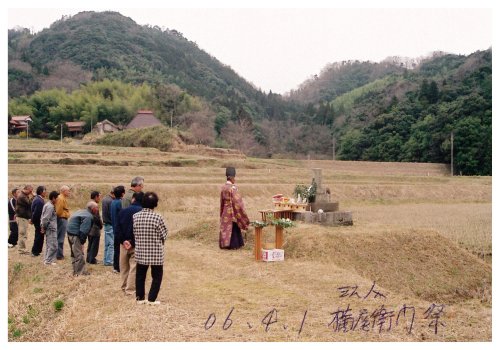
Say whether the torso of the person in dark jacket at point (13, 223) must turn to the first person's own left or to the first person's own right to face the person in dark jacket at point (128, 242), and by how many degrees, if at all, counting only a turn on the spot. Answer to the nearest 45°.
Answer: approximately 90° to the first person's own right

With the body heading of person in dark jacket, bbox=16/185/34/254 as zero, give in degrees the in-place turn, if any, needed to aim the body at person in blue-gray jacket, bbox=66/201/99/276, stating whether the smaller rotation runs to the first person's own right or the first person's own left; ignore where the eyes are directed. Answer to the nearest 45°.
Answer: approximately 90° to the first person's own right

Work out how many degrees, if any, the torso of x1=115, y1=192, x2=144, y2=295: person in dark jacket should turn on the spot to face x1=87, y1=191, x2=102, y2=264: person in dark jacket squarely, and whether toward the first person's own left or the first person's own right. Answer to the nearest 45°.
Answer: approximately 45° to the first person's own left

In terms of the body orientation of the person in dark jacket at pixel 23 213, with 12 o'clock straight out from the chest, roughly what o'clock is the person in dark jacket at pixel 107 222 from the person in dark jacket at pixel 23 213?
the person in dark jacket at pixel 107 222 is roughly at 2 o'clock from the person in dark jacket at pixel 23 213.

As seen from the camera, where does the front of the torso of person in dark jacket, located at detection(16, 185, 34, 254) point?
to the viewer's right

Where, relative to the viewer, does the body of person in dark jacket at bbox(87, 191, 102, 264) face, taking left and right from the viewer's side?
facing to the right of the viewer

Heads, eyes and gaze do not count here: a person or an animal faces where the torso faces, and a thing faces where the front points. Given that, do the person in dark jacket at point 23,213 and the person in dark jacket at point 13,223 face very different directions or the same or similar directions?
same or similar directions

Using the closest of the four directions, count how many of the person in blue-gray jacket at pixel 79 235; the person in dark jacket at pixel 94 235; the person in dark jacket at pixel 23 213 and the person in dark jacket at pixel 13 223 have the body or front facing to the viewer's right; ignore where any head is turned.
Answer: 4

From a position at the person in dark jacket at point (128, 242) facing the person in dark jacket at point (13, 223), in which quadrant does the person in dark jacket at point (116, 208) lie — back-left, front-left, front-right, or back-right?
front-right

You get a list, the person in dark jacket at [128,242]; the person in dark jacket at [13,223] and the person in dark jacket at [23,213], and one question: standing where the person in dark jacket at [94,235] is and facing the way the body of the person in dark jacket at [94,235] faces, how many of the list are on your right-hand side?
1

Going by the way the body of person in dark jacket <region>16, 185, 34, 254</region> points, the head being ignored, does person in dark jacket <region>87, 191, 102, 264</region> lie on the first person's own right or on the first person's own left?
on the first person's own right

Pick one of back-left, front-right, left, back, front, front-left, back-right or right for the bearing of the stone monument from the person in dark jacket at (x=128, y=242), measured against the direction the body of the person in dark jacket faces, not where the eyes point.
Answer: front

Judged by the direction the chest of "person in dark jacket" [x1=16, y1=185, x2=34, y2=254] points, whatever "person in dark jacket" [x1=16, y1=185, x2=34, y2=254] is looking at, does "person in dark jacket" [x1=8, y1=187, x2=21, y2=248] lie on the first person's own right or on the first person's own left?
on the first person's own left

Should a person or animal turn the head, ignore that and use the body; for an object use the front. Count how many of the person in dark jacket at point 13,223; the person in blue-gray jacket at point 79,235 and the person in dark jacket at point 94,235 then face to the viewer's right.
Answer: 3

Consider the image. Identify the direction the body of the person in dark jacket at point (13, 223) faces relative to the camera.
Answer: to the viewer's right

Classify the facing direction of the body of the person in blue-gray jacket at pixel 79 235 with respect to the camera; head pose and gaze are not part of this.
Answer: to the viewer's right
